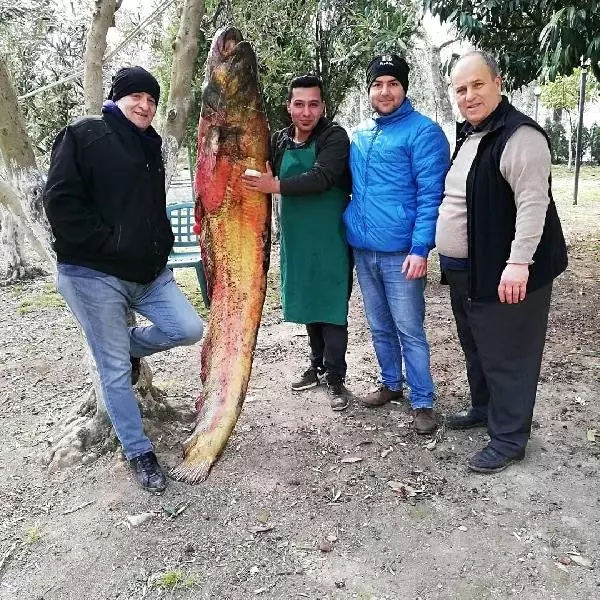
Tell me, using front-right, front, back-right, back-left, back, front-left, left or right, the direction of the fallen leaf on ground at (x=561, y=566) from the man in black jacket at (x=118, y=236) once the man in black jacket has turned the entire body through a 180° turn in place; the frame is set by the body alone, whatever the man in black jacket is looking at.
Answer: back

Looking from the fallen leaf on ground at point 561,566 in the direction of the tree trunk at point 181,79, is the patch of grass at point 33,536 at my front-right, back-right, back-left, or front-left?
front-left

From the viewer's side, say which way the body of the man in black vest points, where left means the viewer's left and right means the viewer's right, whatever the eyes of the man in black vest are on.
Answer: facing the viewer and to the left of the viewer

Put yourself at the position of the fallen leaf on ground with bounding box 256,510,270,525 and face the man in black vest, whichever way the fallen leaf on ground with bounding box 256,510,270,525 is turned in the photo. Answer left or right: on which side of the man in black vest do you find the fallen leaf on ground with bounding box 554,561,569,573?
right

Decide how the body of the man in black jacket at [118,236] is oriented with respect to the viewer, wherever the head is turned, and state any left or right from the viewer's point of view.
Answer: facing the viewer and to the right of the viewer

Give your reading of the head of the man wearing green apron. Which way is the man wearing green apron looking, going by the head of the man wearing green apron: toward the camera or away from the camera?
toward the camera

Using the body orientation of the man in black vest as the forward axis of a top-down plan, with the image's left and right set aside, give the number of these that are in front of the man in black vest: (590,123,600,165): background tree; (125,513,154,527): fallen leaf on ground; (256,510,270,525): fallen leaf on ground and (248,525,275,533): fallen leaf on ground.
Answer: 3

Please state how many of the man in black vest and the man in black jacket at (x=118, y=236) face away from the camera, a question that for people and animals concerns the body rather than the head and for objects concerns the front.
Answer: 0
